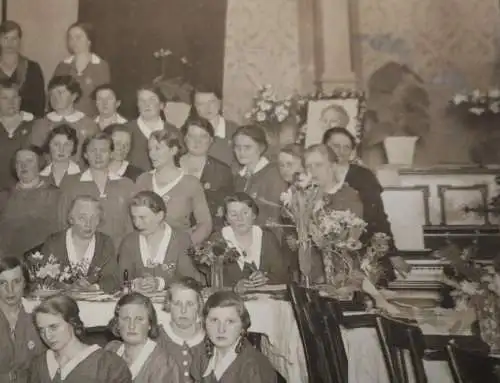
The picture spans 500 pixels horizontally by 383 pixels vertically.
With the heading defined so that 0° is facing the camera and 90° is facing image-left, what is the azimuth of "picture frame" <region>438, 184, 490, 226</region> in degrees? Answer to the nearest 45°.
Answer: approximately 0°

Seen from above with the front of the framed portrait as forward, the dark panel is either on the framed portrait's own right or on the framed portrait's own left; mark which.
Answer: on the framed portrait's own right
